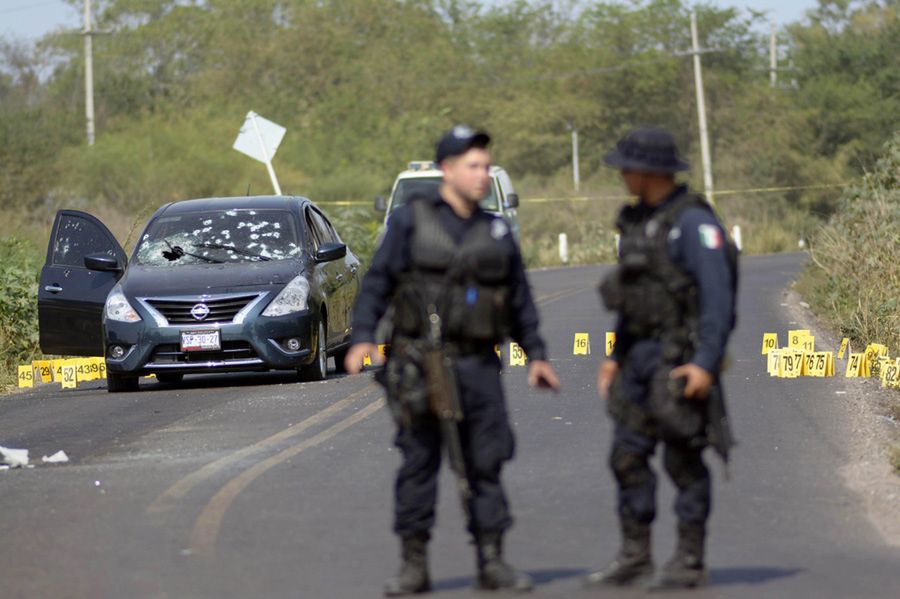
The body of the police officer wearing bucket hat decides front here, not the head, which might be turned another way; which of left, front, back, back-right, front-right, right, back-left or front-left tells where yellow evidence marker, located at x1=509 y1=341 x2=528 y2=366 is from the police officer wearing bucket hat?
back-right

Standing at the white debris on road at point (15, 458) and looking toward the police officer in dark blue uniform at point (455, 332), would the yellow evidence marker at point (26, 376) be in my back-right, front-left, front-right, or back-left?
back-left

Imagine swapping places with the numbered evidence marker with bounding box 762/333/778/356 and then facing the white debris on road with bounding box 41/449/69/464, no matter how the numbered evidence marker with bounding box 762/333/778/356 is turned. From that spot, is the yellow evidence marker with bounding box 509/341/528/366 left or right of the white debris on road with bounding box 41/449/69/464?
right

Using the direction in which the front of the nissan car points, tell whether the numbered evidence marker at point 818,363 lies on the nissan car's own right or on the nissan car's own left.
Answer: on the nissan car's own left

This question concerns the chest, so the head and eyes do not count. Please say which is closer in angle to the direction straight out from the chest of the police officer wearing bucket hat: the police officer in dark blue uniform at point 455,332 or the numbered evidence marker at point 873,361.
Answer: the police officer in dark blue uniform

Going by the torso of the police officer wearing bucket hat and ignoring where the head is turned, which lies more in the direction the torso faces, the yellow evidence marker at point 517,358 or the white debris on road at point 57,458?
the white debris on road

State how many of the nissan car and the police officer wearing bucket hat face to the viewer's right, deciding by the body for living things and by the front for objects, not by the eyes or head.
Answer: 0

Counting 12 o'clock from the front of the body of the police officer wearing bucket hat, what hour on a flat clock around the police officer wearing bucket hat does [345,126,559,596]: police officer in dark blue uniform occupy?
The police officer in dark blue uniform is roughly at 1 o'clock from the police officer wearing bucket hat.

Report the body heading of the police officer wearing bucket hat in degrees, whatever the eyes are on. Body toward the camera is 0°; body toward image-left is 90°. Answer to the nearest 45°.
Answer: approximately 45°

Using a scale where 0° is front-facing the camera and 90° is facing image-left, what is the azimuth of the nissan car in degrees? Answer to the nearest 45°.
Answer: approximately 0°

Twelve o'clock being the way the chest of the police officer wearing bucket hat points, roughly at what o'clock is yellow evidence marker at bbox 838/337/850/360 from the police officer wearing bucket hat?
The yellow evidence marker is roughly at 5 o'clock from the police officer wearing bucket hat.

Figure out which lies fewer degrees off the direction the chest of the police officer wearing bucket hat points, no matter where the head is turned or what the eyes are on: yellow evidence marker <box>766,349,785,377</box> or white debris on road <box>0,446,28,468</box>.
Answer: the white debris on road
